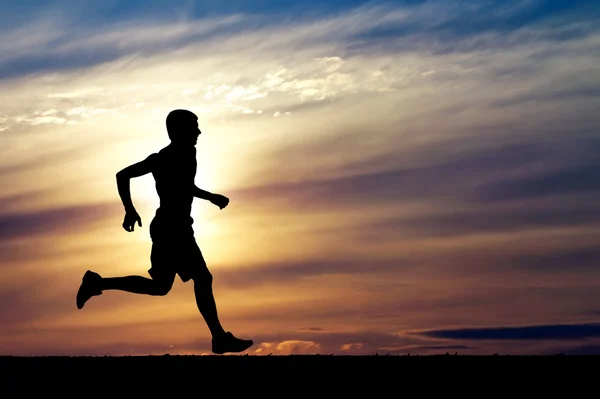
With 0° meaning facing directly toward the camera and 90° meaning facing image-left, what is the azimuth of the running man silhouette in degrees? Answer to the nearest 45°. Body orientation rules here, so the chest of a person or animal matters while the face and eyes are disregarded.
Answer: approximately 270°
